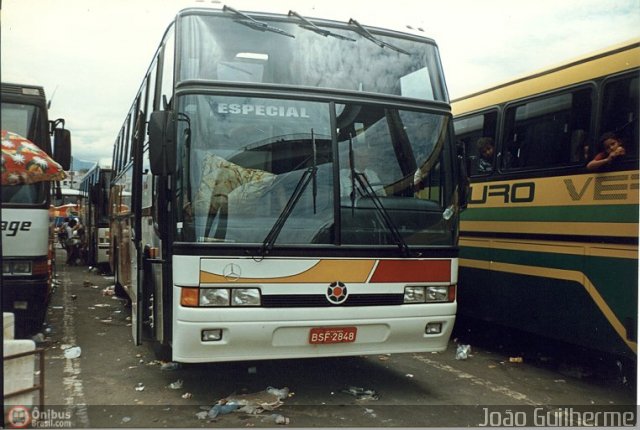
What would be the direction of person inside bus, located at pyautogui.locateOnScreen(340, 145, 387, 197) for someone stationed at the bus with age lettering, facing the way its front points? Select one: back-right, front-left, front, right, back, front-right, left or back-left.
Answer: front-left

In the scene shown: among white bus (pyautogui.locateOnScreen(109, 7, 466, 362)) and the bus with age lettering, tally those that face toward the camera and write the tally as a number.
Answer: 2

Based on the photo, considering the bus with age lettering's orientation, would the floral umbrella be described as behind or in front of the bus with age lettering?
in front

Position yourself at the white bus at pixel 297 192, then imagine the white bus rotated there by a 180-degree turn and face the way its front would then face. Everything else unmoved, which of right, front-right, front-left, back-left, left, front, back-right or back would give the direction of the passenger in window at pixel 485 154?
back-right

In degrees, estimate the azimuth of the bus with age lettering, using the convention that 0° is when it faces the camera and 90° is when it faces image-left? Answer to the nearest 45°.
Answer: approximately 0°

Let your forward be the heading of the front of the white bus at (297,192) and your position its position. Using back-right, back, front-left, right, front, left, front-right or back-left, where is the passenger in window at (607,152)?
left

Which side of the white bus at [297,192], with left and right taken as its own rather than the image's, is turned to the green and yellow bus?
left

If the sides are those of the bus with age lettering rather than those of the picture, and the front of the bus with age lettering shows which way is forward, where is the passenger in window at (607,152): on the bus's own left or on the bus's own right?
on the bus's own left

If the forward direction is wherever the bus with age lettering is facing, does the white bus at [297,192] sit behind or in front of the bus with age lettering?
in front

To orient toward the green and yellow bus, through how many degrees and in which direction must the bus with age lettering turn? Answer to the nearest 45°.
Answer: approximately 45° to its left

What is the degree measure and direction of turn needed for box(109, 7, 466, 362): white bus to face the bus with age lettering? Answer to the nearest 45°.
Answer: approximately 135° to its right

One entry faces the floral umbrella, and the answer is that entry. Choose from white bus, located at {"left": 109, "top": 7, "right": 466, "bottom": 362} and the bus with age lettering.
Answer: the bus with age lettering

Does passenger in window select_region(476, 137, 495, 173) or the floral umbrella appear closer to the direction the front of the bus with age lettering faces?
the floral umbrella

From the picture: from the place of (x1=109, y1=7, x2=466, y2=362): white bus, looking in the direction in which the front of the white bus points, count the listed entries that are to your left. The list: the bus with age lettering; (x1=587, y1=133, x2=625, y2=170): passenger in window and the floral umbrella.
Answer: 1
